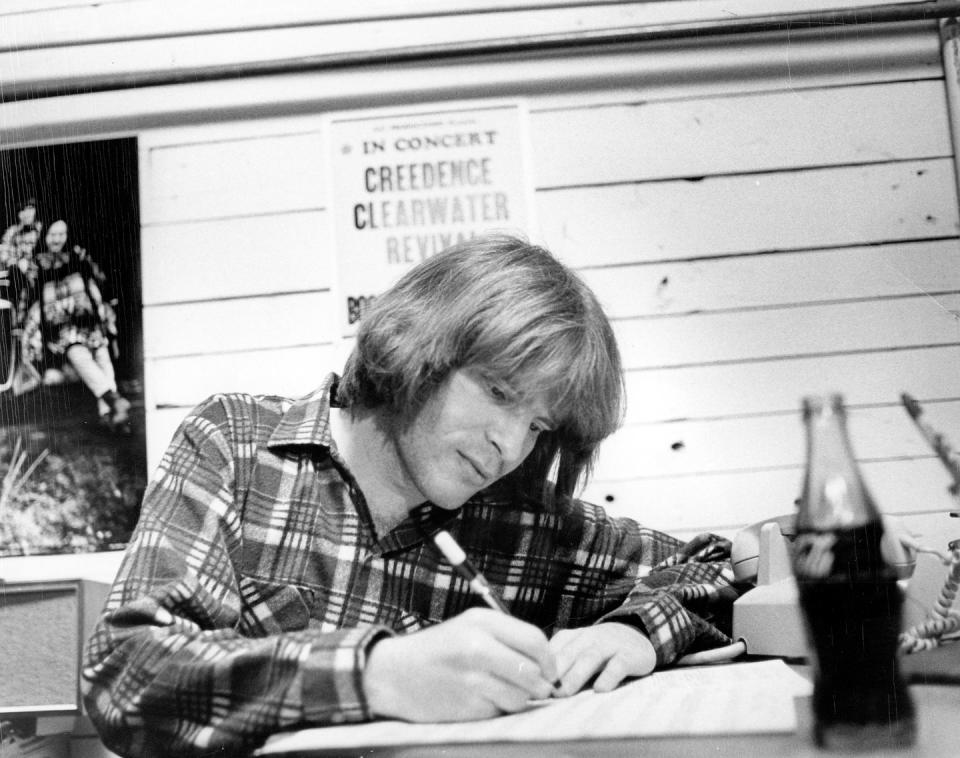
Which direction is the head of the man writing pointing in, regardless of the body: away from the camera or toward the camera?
toward the camera

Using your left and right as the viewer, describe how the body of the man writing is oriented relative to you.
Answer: facing the viewer and to the right of the viewer
